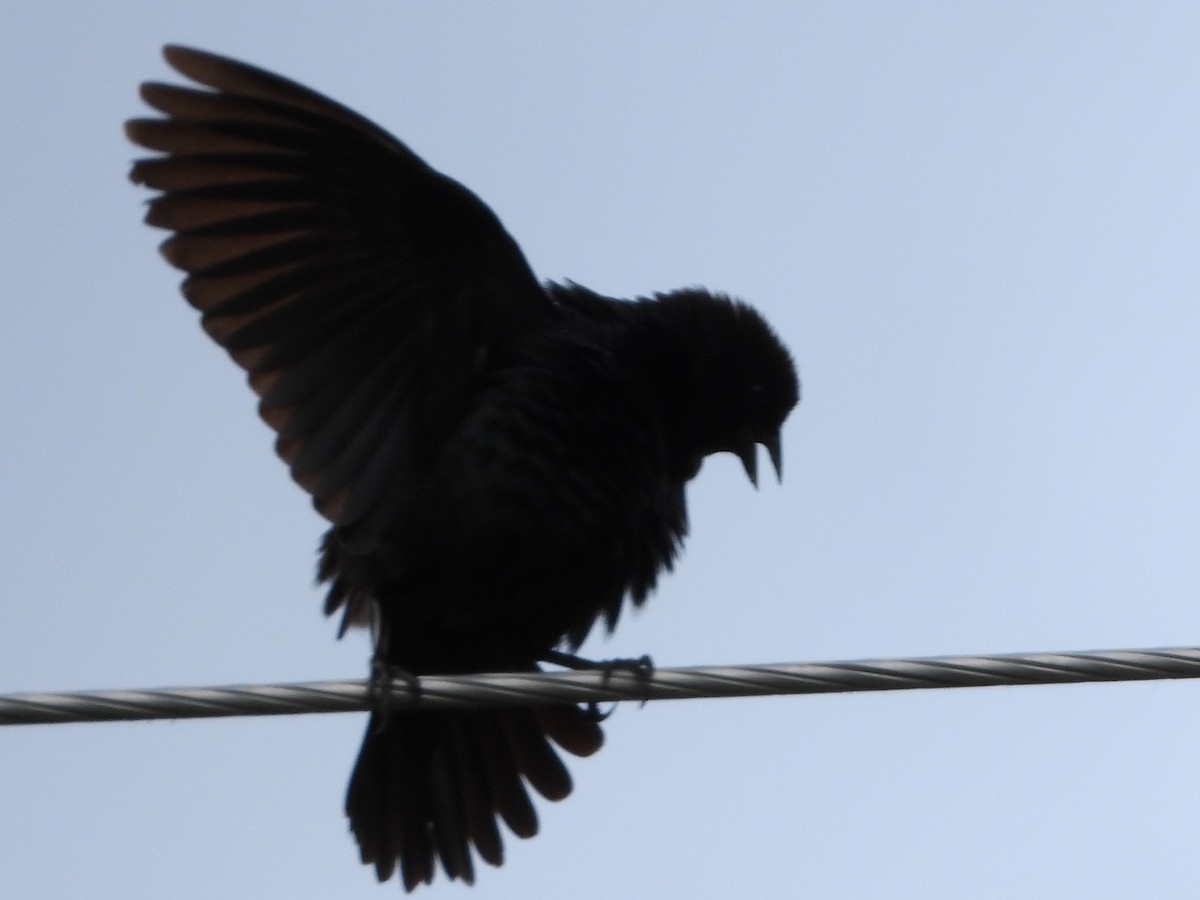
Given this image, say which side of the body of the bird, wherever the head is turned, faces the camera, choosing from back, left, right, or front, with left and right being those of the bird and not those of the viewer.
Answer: right
